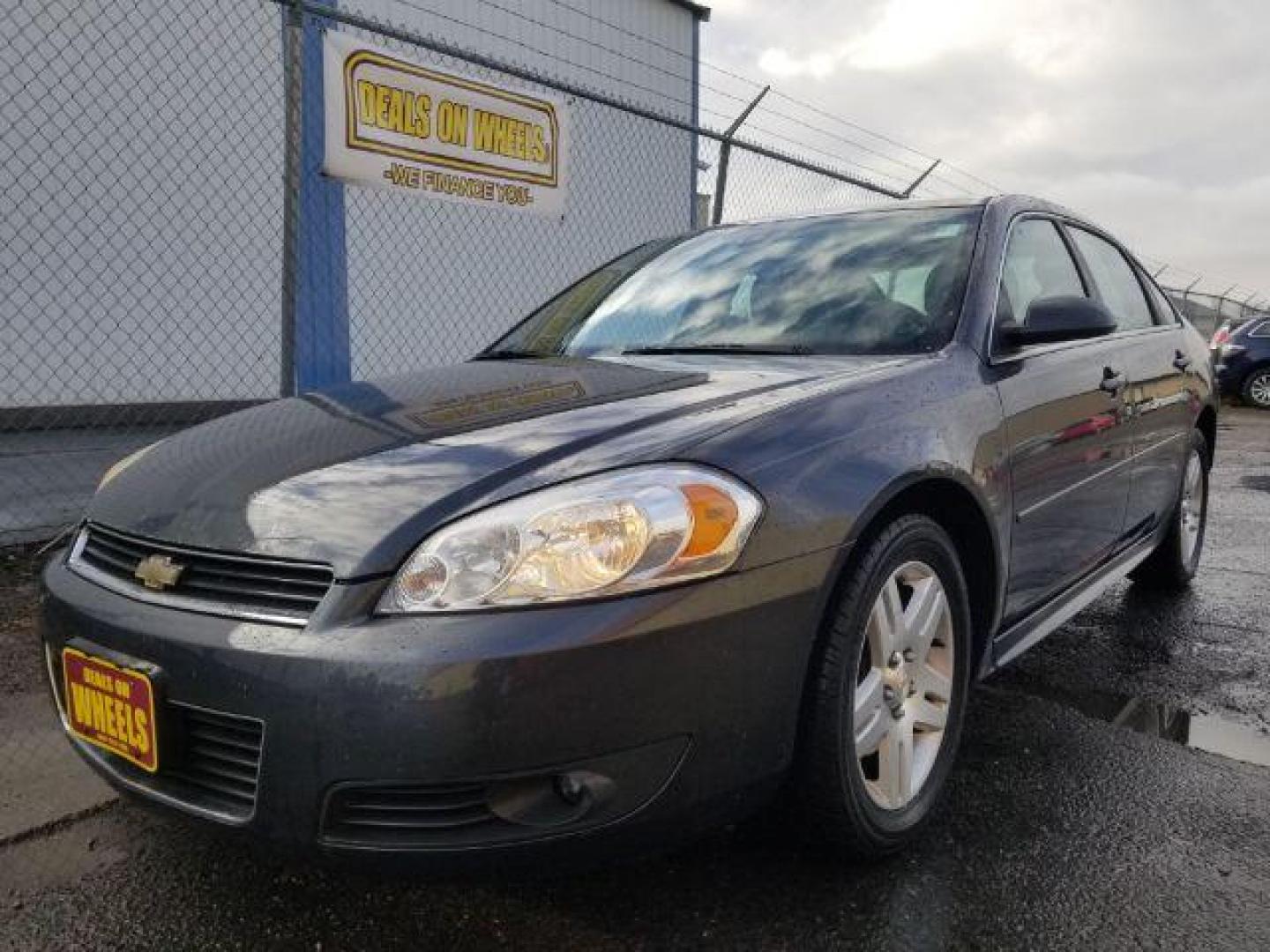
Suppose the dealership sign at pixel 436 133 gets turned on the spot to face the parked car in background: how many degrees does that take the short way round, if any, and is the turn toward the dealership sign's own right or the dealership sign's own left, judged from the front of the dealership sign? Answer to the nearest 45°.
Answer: approximately 90° to the dealership sign's own left

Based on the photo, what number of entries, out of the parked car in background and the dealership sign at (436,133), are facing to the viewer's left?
0

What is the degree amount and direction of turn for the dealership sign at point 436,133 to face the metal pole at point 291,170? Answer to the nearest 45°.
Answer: approximately 90° to its right
